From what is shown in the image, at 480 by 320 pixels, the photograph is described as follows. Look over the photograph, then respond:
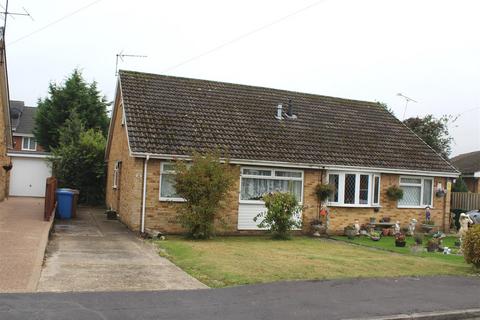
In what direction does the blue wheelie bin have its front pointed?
toward the camera

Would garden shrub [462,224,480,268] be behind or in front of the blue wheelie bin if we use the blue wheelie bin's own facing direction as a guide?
in front

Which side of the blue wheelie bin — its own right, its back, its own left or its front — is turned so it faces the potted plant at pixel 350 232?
left

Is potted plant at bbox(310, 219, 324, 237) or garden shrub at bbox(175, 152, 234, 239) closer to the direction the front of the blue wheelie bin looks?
the garden shrub

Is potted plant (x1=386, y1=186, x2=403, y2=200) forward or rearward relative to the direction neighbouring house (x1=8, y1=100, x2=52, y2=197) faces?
forward

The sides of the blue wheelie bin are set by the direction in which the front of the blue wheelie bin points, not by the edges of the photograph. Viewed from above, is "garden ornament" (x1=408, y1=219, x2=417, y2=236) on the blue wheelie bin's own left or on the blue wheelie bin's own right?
on the blue wheelie bin's own left

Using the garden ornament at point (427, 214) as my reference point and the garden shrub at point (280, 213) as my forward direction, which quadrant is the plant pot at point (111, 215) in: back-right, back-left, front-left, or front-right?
front-right

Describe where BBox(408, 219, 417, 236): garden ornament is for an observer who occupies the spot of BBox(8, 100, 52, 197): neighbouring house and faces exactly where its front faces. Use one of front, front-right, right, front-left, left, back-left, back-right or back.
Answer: front-left

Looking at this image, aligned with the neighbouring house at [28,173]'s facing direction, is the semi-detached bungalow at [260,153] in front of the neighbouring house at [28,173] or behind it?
in front

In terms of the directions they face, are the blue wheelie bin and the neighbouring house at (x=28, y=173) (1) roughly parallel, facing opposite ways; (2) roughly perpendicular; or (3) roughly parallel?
roughly parallel

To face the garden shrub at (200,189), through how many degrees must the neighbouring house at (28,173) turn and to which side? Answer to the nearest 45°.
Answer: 0° — it already faces it

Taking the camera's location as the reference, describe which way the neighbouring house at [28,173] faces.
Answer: facing the viewer

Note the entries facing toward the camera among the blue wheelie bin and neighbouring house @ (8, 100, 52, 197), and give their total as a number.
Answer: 2
